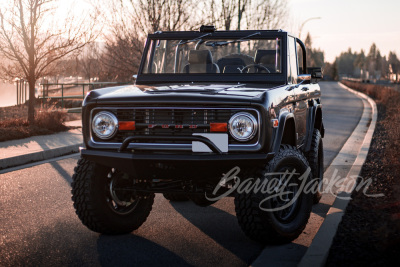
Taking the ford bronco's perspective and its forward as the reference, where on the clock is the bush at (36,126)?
The bush is roughly at 4 o'clock from the ford bronco.

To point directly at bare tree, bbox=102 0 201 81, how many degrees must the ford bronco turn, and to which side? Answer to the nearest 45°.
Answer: approximately 135° to its right

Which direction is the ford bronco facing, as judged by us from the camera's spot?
facing the viewer and to the left of the viewer

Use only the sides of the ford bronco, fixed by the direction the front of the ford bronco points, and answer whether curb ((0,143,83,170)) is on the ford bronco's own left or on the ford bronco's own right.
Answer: on the ford bronco's own right

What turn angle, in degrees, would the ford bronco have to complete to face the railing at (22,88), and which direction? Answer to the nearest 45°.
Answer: approximately 135° to its right
